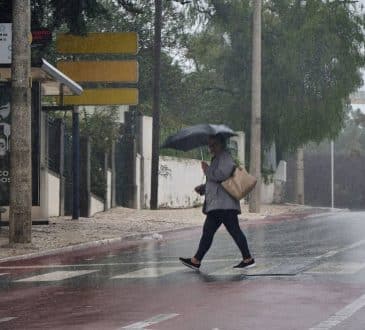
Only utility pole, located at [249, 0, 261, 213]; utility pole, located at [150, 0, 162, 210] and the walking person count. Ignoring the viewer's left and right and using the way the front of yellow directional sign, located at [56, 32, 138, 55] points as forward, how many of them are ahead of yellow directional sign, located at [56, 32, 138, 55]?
1

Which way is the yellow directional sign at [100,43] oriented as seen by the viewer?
toward the camera

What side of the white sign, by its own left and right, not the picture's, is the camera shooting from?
front

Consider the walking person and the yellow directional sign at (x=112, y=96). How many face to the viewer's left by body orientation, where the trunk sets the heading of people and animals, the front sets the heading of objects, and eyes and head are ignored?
1

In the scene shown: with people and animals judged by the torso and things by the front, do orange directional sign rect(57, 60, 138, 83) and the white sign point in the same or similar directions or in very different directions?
same or similar directions

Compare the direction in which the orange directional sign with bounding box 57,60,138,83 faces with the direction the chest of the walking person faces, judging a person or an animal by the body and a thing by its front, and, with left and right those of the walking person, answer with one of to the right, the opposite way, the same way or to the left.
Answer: to the left

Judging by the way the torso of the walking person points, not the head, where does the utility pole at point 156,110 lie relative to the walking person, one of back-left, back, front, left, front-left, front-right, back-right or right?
right

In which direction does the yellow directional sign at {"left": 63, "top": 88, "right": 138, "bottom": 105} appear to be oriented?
toward the camera

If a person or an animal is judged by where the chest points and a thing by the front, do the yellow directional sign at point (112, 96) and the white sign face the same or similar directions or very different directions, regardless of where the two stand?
same or similar directions

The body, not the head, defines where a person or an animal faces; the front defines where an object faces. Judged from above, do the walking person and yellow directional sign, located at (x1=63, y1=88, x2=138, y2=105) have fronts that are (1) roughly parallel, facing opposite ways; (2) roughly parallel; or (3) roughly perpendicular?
roughly perpendicular

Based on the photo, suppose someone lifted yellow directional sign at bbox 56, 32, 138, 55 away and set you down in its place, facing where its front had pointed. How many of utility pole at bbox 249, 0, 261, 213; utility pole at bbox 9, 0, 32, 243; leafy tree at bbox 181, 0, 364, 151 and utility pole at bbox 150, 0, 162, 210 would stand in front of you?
1

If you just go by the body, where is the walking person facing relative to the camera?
to the viewer's left
